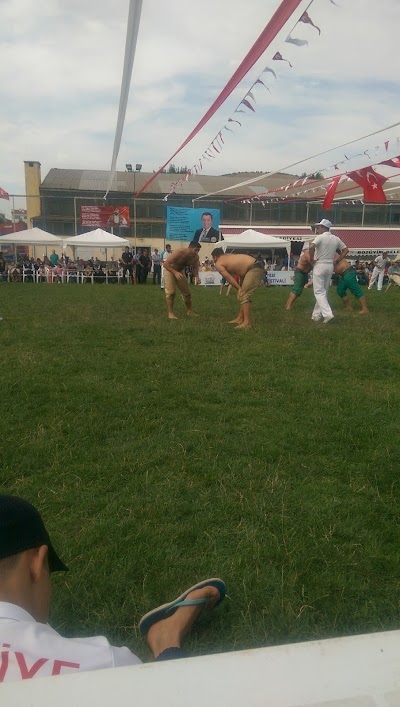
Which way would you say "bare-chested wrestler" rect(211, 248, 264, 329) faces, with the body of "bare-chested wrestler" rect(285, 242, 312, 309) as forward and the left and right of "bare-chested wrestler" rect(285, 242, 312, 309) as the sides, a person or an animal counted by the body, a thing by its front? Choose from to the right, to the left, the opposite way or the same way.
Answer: the opposite way

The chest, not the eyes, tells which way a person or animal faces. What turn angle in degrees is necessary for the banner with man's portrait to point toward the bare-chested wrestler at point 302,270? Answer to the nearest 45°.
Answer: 0° — it already faces them

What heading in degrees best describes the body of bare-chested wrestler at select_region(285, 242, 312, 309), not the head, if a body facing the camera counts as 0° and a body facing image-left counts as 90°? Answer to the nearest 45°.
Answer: approximately 270°

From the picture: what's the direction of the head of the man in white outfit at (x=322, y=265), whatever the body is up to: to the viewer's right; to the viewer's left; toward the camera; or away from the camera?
to the viewer's left

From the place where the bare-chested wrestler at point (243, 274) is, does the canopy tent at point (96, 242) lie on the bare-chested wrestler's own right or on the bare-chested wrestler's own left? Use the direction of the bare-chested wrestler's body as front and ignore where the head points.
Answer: on the bare-chested wrestler's own right

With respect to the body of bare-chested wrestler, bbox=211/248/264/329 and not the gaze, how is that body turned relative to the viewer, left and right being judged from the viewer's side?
facing to the left of the viewer

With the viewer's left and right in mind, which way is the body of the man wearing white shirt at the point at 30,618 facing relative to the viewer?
facing away from the viewer and to the right of the viewer
